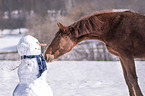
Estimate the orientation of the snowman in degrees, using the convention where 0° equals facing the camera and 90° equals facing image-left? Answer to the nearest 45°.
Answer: approximately 270°

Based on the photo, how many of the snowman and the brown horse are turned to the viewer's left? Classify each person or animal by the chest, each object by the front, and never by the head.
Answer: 1

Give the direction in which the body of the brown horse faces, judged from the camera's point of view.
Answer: to the viewer's left

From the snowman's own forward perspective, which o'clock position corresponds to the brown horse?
The brown horse is roughly at 12 o'clock from the snowman.

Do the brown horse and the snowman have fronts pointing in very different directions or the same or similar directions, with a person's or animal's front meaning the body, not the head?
very different directions

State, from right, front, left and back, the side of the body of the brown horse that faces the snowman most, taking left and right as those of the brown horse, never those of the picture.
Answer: front
